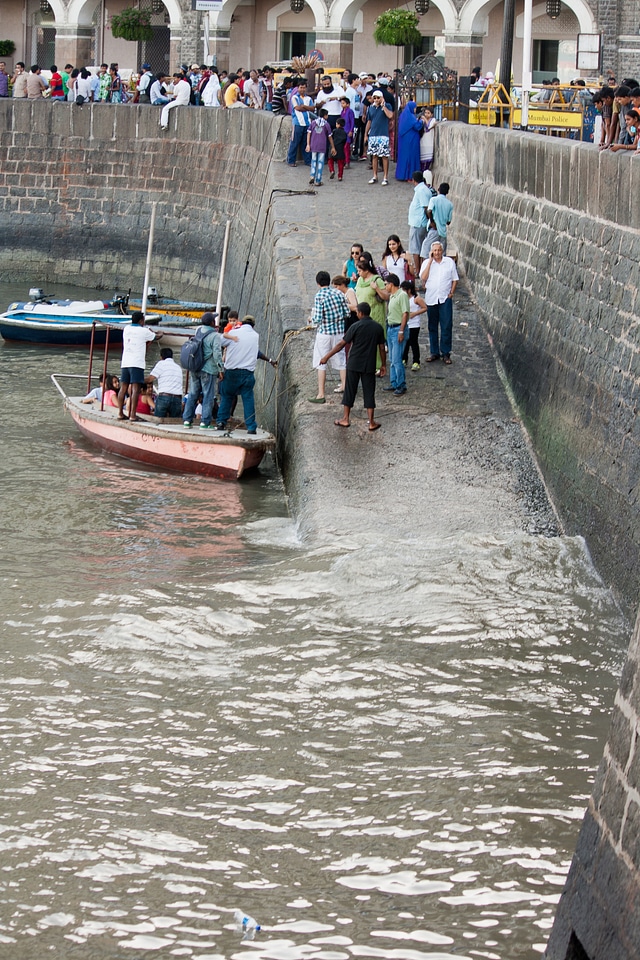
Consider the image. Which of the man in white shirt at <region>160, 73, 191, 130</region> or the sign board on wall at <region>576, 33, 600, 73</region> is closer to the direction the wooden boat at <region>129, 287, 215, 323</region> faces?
the sign board on wall

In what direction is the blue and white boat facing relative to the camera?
to the viewer's left

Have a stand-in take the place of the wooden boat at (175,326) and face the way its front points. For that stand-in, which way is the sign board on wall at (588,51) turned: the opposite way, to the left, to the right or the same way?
to the right

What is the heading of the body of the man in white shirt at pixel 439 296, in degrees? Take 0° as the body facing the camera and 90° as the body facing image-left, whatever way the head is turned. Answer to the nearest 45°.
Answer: approximately 0°

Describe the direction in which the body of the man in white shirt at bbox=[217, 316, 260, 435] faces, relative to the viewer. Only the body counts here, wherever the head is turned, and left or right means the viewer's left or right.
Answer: facing away from the viewer

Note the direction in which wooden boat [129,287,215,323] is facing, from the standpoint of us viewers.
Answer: facing to the right of the viewer

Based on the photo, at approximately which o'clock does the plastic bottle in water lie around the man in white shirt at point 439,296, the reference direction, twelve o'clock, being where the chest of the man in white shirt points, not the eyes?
The plastic bottle in water is roughly at 12 o'clock from the man in white shirt.
